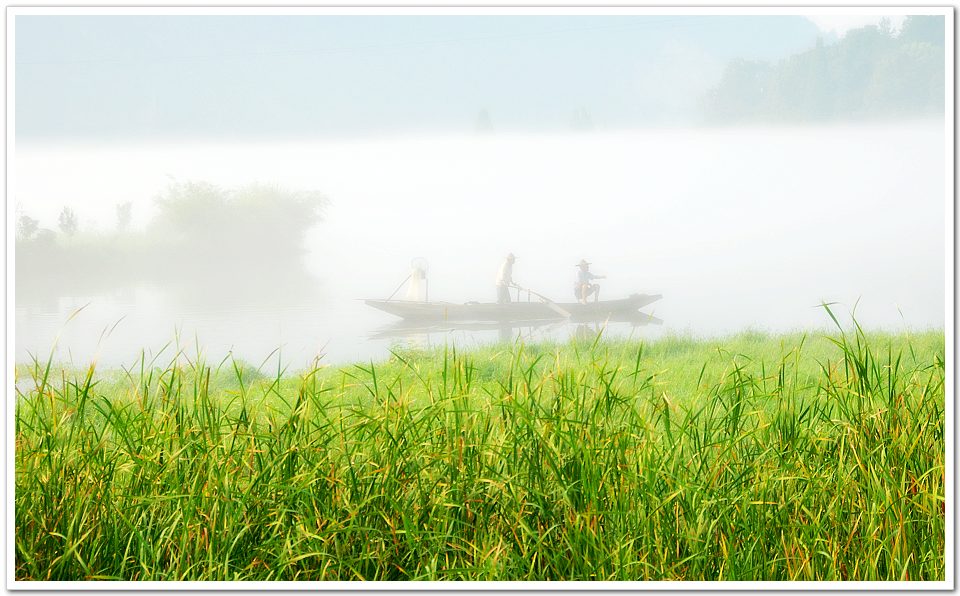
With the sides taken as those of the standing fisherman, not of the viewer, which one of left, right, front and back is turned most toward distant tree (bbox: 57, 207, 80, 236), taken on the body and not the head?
back

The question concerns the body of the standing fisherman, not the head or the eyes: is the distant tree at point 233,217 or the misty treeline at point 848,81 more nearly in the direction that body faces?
the misty treeline

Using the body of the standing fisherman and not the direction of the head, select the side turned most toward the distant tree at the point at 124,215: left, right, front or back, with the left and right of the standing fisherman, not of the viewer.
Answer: back

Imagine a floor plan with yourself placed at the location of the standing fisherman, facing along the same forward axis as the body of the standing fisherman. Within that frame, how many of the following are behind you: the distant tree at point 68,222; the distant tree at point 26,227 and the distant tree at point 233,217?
3

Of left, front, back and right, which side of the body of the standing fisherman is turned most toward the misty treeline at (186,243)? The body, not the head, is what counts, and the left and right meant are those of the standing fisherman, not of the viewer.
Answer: back

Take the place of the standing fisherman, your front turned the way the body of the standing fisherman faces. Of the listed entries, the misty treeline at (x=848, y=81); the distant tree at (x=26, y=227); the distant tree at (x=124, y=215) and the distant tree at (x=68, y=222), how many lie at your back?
3

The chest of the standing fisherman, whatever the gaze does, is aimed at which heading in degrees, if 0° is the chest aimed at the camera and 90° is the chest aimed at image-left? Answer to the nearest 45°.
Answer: approximately 270°

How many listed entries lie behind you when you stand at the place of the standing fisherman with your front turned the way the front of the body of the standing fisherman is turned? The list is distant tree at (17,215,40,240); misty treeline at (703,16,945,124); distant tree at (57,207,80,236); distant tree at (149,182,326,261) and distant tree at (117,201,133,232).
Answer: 4
